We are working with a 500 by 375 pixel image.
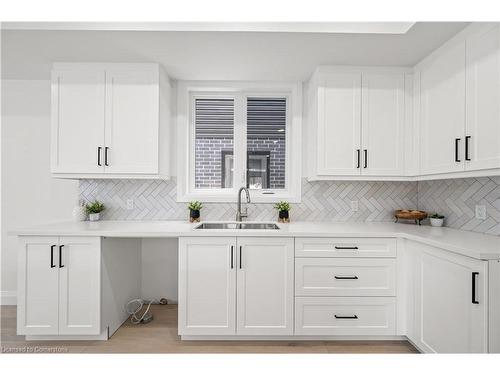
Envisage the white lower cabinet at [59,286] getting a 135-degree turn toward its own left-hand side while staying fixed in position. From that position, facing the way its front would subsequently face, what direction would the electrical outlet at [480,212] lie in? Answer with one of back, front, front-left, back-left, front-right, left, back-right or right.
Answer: right

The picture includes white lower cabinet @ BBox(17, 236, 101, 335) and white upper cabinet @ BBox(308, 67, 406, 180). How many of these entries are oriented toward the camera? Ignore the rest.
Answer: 2

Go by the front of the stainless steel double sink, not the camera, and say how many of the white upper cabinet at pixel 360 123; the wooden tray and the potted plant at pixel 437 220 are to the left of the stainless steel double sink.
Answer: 3

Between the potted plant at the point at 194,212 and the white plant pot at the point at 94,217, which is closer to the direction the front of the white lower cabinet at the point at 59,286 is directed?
the potted plant

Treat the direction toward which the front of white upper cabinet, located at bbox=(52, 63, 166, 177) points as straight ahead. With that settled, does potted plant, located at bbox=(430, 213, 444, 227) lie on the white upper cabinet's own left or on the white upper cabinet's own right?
on the white upper cabinet's own left

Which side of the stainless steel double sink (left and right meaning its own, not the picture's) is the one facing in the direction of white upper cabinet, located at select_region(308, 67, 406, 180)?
left
